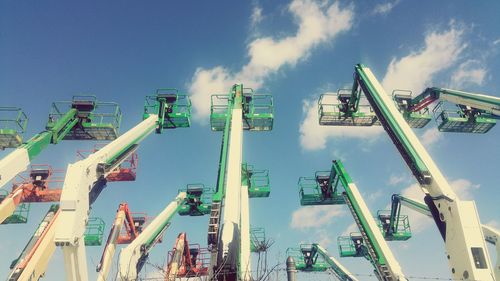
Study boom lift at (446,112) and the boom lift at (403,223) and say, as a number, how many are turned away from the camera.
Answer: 0

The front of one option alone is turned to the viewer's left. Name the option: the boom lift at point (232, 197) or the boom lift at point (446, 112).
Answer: the boom lift at point (446, 112)

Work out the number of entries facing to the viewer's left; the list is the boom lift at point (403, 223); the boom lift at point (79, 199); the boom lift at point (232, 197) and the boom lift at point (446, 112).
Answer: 2

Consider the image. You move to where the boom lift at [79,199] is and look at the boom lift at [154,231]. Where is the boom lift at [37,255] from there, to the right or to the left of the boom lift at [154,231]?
left

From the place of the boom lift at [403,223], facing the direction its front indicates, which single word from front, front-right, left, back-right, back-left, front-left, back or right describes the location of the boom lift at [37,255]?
front-left

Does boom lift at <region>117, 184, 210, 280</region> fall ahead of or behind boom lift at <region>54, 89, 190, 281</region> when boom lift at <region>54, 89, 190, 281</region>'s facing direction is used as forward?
ahead

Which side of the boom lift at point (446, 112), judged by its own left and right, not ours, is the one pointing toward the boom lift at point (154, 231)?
front

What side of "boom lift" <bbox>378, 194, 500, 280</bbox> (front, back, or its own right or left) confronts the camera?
left

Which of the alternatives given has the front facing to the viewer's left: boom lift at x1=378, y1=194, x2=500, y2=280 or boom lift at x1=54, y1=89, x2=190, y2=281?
boom lift at x1=378, y1=194, x2=500, y2=280

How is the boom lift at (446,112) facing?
to the viewer's left

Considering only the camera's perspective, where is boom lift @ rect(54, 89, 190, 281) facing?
facing away from the viewer and to the right of the viewer
